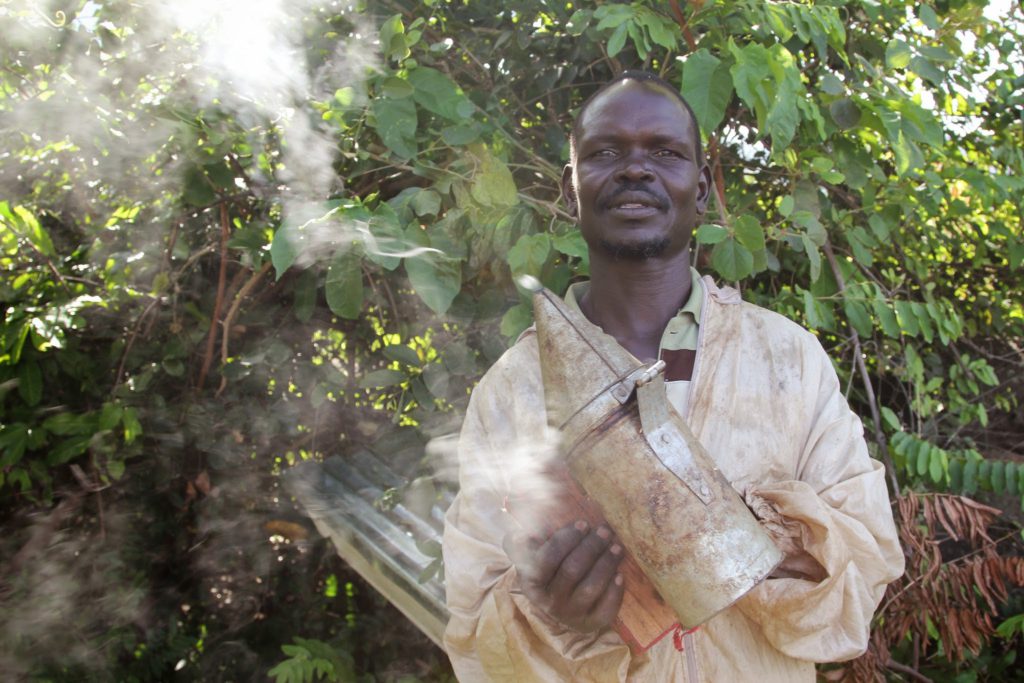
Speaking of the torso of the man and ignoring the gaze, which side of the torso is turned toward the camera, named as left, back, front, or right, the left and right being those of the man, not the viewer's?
front

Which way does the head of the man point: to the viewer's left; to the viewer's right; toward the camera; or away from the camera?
toward the camera

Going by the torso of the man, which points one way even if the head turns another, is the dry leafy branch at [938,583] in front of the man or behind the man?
behind
